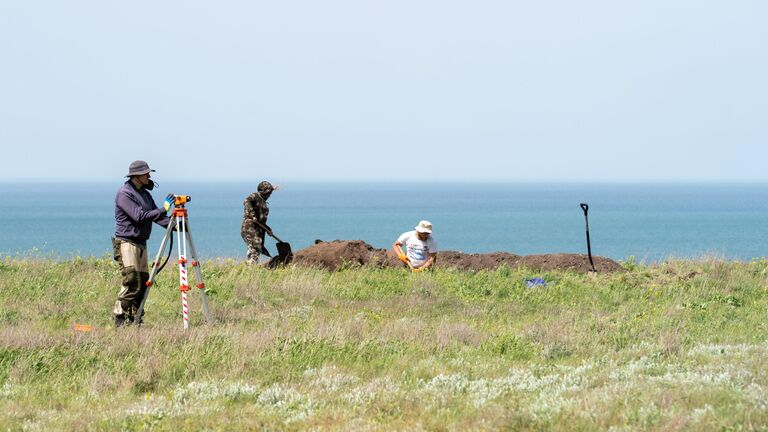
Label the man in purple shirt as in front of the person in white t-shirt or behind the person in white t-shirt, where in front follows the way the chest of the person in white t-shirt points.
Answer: in front

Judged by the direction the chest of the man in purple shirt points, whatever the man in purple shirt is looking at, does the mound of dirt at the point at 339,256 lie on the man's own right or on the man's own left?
on the man's own left

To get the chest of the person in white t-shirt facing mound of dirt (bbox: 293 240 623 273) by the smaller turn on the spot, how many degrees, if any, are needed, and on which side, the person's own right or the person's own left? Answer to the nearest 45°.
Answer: approximately 180°

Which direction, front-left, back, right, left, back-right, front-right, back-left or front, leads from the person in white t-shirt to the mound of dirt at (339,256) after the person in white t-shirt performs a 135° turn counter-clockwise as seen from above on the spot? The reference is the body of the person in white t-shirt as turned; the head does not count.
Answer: left

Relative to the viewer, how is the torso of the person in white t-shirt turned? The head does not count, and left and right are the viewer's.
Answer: facing the viewer

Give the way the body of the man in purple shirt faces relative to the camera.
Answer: to the viewer's right

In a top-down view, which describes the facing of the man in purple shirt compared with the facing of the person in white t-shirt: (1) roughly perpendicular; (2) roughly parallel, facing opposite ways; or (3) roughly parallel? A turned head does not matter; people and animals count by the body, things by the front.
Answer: roughly perpendicular

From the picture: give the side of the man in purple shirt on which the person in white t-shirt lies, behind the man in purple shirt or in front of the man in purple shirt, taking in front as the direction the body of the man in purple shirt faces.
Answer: in front

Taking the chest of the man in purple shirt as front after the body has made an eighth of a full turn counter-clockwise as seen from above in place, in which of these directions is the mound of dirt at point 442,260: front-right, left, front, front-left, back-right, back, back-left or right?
front
